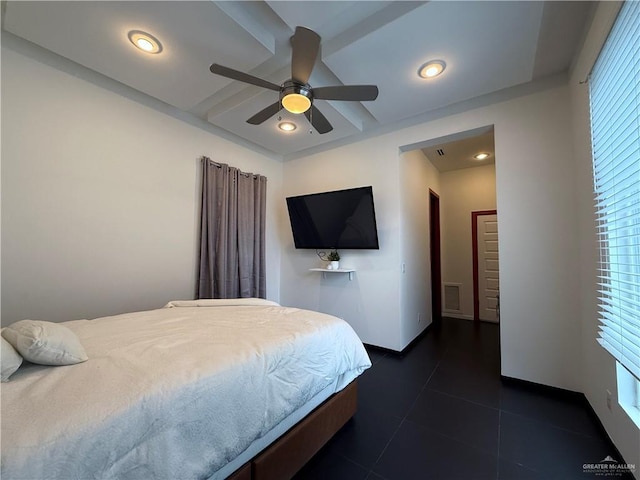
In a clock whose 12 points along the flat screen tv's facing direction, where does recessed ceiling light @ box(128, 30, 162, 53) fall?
The recessed ceiling light is roughly at 12 o'clock from the flat screen tv.

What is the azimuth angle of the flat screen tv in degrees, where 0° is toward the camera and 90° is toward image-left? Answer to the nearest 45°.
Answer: approximately 45°

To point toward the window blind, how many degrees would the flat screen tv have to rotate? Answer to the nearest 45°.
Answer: approximately 90° to its left

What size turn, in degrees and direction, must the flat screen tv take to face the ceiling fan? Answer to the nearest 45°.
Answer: approximately 45° to its left

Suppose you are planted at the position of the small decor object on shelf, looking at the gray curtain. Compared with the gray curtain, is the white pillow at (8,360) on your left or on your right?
left

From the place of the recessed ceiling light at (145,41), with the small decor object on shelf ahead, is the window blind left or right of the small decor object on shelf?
right

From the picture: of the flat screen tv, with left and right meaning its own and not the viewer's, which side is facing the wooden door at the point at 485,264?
back
